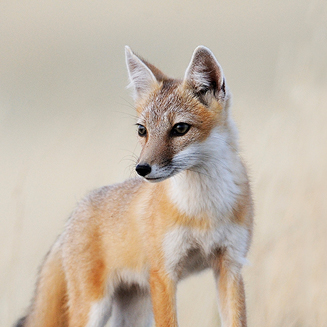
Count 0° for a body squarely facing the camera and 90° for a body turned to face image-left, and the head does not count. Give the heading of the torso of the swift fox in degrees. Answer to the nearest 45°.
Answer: approximately 315°
